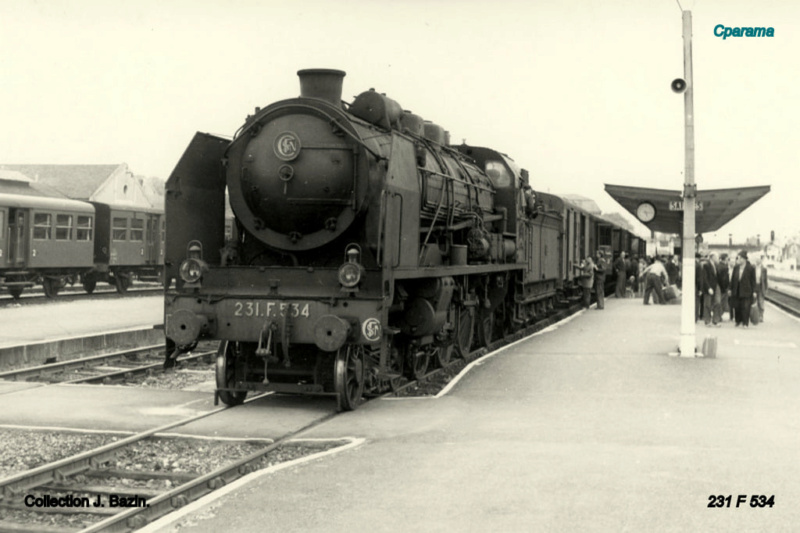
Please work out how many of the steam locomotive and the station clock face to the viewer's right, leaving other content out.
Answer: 0

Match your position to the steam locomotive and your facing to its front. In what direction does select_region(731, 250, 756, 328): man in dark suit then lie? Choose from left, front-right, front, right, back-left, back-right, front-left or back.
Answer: back

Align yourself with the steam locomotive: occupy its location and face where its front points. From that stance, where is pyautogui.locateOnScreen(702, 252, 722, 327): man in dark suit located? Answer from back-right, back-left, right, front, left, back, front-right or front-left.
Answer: back

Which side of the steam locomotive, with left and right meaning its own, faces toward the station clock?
back

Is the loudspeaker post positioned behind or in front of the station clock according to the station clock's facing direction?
in front

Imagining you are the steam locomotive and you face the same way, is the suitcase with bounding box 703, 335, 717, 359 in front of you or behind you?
behind

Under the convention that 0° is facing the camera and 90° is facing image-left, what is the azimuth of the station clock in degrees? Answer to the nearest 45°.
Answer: approximately 0°

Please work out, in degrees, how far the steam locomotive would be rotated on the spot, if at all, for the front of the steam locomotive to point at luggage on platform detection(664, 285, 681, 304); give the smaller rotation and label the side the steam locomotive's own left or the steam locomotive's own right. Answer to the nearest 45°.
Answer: approximately 180°
